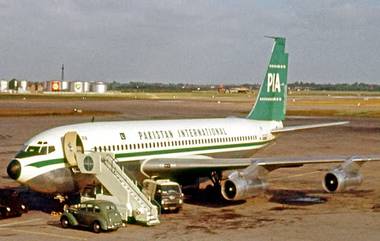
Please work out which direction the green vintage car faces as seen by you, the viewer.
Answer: facing away from the viewer and to the left of the viewer

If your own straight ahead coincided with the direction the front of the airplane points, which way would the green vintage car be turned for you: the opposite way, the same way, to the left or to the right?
to the right

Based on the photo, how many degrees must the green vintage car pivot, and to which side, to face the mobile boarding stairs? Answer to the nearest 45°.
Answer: approximately 90° to its right

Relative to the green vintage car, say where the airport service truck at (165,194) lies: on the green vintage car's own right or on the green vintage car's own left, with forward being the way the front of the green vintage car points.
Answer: on the green vintage car's own right

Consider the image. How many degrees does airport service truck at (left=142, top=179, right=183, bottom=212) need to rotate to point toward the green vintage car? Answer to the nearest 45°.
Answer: approximately 90° to its right

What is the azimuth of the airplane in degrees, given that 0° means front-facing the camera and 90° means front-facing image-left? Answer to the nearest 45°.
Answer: approximately 45°
